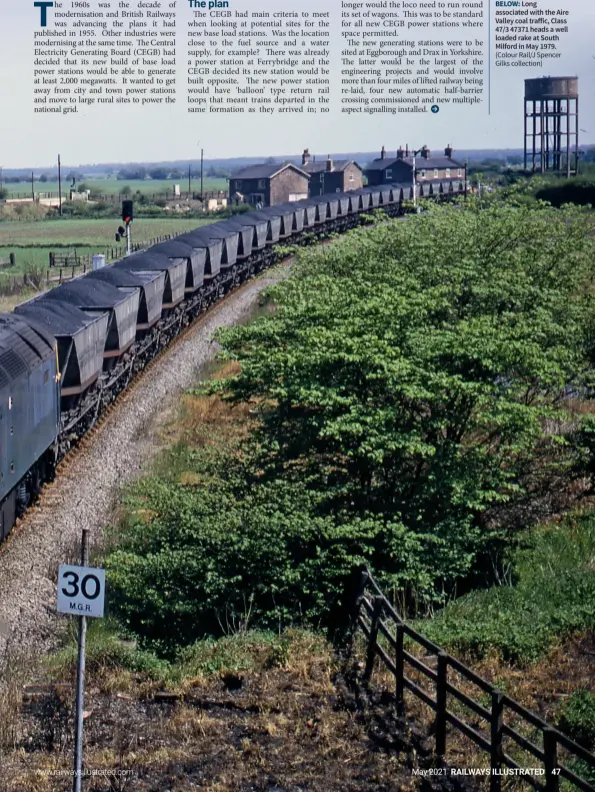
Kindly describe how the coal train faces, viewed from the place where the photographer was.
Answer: facing the viewer and to the left of the viewer

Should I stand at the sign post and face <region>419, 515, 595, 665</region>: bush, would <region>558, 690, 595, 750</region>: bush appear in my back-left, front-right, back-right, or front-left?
front-right

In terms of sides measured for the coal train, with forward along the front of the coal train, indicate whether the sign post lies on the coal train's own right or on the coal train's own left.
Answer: on the coal train's own left

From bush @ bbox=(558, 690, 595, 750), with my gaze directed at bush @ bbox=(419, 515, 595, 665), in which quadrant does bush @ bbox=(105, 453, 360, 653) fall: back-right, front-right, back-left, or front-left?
front-left

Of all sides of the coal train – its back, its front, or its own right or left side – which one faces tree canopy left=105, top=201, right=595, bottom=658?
left
